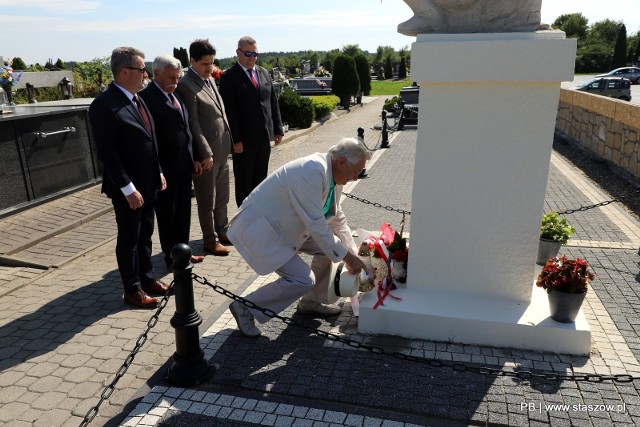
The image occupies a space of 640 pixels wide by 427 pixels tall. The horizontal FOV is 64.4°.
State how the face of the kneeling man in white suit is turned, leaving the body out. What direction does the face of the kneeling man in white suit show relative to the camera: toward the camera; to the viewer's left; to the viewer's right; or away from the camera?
to the viewer's right

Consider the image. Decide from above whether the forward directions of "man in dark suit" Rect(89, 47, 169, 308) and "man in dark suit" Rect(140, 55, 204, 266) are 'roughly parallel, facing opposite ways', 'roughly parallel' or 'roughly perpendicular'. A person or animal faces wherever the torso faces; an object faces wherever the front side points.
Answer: roughly parallel

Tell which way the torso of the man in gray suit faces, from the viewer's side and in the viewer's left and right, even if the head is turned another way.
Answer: facing the viewer and to the right of the viewer

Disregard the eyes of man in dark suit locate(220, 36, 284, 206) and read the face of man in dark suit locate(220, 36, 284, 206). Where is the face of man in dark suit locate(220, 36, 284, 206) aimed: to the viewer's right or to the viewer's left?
to the viewer's right

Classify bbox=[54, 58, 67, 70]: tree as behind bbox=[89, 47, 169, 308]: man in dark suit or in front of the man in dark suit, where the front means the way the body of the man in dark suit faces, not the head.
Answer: behind

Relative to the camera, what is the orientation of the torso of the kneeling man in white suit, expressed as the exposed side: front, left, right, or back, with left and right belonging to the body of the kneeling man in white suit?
right

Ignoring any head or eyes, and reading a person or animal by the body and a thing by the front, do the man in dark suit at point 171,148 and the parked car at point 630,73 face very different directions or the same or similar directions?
very different directions

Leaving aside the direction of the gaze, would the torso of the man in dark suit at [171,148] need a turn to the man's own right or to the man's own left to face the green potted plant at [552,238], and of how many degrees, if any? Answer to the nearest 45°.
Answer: approximately 45° to the man's own left

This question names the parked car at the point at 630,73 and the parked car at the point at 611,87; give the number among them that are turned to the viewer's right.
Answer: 0

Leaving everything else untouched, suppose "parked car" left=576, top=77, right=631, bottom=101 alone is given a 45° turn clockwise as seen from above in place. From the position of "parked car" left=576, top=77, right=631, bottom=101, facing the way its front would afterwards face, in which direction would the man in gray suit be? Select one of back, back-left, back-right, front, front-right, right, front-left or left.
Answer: back-left

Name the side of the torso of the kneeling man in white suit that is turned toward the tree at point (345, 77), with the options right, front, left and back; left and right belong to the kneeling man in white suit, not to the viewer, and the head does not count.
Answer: left

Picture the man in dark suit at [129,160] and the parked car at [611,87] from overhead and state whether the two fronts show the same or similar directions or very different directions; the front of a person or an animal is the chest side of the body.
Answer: very different directions

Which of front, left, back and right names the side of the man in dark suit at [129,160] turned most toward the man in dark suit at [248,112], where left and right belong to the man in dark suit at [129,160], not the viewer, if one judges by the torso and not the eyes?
left

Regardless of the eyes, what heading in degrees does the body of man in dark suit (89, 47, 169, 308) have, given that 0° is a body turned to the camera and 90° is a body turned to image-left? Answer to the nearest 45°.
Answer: approximately 315°

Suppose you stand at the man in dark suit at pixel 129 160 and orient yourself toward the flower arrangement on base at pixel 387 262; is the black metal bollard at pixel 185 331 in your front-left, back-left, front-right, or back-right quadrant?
front-right

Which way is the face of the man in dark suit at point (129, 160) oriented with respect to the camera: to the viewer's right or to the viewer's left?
to the viewer's right

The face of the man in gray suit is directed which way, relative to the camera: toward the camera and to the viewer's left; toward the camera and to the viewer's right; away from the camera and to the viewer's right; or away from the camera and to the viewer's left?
toward the camera and to the viewer's right
